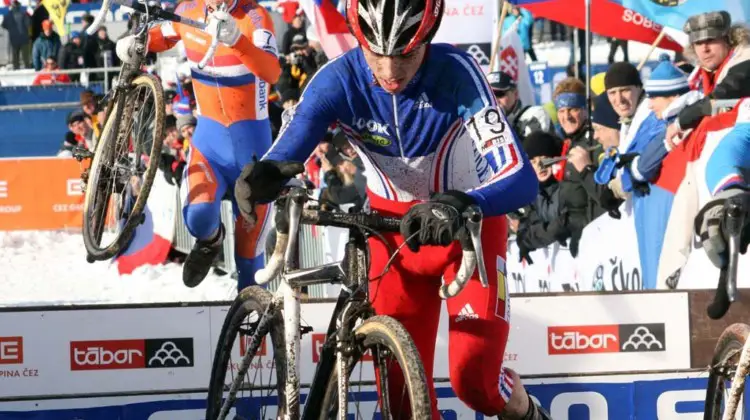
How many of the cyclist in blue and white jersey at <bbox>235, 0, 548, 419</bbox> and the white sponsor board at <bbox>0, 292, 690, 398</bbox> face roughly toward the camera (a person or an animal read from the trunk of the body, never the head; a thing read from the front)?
2

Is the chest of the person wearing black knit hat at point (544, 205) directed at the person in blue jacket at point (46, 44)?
no

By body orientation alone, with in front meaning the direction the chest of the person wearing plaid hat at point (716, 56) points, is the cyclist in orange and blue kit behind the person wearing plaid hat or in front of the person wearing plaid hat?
in front

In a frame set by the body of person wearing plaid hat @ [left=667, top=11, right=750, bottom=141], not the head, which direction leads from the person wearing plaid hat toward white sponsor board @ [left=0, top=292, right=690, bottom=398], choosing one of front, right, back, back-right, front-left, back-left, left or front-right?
front

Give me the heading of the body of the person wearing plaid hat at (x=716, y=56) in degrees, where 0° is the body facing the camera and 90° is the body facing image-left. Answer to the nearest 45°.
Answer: approximately 45°

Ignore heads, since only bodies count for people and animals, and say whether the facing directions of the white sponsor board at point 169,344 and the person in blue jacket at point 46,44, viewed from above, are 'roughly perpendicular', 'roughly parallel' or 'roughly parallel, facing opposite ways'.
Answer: roughly parallel

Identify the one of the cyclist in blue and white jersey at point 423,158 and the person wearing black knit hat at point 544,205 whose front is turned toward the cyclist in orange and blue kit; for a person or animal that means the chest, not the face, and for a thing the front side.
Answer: the person wearing black knit hat

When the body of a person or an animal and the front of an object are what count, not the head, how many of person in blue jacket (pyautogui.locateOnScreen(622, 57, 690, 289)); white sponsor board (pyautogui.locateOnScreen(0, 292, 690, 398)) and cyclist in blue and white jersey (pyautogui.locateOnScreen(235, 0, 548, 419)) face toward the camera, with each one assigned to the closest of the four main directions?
2

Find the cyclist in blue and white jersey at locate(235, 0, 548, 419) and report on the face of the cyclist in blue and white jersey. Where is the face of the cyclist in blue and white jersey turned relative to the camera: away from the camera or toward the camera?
toward the camera

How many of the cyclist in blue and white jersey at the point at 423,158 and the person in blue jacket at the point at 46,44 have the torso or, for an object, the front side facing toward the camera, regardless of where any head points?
2

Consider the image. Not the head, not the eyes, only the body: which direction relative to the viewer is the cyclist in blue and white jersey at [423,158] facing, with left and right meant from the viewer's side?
facing the viewer

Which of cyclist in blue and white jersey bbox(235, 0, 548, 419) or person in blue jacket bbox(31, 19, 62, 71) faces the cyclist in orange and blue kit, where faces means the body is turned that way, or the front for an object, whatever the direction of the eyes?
the person in blue jacket

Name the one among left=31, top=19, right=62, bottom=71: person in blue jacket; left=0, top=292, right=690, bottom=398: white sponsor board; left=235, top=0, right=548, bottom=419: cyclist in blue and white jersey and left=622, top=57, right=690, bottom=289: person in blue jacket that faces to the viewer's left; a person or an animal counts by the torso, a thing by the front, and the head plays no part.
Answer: left=622, top=57, right=690, bottom=289: person in blue jacket

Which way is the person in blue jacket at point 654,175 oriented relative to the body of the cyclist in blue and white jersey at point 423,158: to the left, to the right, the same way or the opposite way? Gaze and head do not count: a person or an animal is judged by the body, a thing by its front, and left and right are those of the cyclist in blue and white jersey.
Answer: to the right

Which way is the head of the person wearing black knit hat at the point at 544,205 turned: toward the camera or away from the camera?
toward the camera

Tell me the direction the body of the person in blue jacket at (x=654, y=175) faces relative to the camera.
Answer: to the viewer's left

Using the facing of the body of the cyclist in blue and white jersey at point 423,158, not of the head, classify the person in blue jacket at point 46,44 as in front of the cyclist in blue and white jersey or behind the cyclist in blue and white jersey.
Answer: behind
